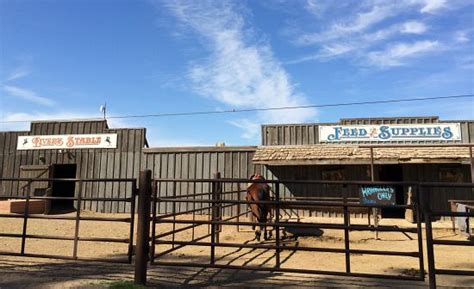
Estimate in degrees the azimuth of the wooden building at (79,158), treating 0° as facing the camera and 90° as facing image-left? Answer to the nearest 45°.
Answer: approximately 0°

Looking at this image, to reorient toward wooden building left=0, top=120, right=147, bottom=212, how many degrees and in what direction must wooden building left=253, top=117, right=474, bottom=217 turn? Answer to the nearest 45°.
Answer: approximately 90° to its right

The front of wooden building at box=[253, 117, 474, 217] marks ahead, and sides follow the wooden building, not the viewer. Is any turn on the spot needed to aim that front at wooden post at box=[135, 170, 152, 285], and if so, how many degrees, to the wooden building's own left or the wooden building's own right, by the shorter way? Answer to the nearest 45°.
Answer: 0° — it already faces it

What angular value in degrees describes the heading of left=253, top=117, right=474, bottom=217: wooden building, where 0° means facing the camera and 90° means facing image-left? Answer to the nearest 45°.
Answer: approximately 0°

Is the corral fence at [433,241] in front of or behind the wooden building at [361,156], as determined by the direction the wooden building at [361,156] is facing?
in front

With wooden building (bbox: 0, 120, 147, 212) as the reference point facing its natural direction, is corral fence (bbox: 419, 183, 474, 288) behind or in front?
in front

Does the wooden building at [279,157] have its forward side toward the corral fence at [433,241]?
yes

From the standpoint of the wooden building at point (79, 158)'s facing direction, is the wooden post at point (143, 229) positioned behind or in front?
in front

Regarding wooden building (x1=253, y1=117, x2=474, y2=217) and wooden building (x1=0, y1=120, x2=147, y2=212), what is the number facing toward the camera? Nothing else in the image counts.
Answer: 2
